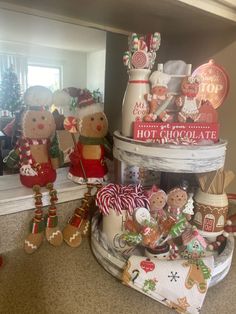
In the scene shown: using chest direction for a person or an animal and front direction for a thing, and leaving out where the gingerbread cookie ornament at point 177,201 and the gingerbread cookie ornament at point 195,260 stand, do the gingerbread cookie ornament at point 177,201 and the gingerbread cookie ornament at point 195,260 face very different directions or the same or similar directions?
same or similar directions

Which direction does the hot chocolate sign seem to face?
toward the camera

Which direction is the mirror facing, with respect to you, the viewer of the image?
facing the viewer and to the right of the viewer

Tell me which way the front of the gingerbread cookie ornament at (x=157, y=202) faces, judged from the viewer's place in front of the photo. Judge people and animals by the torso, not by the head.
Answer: facing the viewer

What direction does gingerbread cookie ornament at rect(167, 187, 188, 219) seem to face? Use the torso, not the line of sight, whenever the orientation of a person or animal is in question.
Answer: toward the camera
